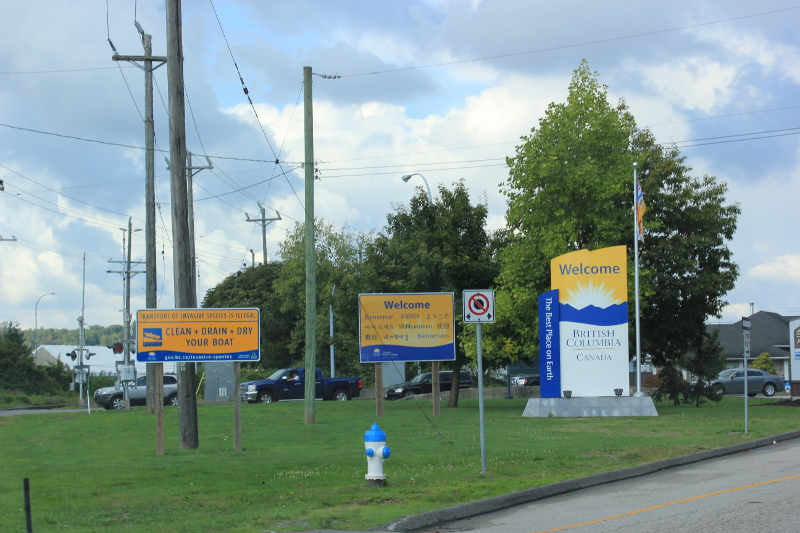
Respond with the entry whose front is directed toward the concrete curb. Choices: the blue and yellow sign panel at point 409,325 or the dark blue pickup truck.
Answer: the blue and yellow sign panel

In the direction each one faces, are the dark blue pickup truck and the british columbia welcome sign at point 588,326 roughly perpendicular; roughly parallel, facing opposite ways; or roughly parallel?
roughly perpendicular

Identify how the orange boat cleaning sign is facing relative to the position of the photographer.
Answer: facing the viewer

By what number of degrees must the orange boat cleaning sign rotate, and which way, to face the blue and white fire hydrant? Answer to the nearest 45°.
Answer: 0° — it already faces it

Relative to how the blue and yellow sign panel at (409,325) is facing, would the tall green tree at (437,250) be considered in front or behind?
behind

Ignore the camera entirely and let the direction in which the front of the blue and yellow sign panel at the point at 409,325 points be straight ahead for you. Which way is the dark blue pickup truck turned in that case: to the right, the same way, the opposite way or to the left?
to the right

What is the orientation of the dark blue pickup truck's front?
to the viewer's left

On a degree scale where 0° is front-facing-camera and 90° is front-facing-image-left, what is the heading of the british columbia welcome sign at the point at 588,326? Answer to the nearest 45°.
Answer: approximately 0°

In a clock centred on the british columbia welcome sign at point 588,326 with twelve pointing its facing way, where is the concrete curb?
The concrete curb is roughly at 12 o'clock from the british columbia welcome sign.

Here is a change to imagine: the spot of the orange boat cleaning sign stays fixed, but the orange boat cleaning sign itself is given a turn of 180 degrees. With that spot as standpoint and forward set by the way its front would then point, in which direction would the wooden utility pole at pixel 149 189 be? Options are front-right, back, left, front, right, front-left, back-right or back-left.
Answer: front

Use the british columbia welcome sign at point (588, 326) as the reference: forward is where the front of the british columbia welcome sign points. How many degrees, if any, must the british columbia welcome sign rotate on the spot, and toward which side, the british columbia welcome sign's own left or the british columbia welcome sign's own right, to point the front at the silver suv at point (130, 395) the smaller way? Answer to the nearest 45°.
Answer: approximately 135° to the british columbia welcome sign's own right

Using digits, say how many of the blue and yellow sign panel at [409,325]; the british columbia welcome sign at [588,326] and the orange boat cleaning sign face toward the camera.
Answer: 3
